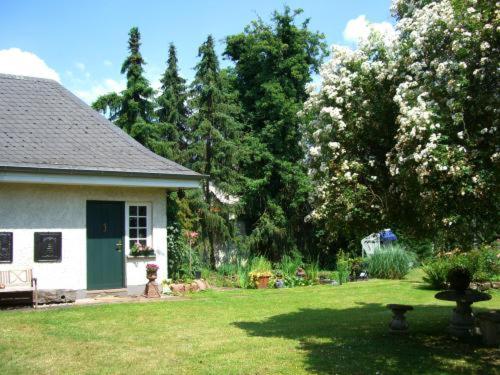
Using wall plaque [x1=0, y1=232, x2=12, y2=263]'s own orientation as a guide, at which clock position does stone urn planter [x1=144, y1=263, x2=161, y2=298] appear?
The stone urn planter is roughly at 9 o'clock from the wall plaque.

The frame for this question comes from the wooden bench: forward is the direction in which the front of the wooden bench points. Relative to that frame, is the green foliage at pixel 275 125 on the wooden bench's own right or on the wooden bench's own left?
on the wooden bench's own left

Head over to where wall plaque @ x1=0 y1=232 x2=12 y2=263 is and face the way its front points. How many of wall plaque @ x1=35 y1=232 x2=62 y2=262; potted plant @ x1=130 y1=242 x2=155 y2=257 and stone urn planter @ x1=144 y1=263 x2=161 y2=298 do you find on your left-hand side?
3

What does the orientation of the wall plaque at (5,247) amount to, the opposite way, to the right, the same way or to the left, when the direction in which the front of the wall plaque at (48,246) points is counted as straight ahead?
the same way

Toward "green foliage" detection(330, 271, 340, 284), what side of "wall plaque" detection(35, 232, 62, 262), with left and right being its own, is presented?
left

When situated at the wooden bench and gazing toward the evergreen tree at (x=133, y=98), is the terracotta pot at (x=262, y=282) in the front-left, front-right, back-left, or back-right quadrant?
front-right

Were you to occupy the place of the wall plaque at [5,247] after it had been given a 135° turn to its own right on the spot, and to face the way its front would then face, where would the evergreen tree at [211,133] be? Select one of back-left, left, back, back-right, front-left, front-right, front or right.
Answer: right

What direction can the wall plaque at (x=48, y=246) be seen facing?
toward the camera

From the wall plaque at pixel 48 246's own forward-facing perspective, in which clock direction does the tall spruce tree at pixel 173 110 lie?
The tall spruce tree is roughly at 7 o'clock from the wall plaque.

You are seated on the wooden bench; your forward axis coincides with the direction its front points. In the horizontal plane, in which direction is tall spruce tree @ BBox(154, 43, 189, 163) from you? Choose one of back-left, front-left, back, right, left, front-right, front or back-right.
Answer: back-left

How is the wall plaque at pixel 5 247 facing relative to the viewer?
toward the camera

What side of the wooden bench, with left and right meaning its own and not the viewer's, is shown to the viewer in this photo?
front

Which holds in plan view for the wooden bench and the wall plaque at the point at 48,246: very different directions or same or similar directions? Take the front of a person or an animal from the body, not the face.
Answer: same or similar directions

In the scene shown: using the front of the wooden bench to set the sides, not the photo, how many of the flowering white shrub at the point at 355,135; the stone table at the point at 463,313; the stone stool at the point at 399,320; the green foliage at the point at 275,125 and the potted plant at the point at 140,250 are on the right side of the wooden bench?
0

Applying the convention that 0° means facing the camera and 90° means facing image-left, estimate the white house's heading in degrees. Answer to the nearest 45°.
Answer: approximately 0°

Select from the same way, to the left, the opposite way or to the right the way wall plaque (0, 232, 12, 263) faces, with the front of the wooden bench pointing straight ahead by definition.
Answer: the same way

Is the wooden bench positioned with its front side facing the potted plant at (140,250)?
no

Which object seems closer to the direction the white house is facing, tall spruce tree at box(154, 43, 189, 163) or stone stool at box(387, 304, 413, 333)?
the stone stool

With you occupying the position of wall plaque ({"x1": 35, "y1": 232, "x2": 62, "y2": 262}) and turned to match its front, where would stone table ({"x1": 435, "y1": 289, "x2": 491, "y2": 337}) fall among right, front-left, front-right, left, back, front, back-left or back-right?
front-left
